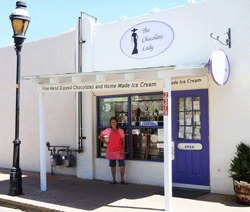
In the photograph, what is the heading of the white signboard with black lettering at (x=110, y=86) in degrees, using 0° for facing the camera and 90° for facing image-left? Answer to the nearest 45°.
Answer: approximately 45°

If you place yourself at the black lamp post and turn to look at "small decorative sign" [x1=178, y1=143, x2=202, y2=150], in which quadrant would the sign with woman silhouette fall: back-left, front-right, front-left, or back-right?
front-left

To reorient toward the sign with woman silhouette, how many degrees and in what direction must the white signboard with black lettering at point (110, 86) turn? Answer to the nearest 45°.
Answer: approximately 180°

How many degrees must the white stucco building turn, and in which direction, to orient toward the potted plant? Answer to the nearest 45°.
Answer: approximately 90° to its left

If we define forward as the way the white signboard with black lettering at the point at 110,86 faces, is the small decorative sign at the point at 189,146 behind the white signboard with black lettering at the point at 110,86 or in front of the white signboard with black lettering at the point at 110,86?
behind
